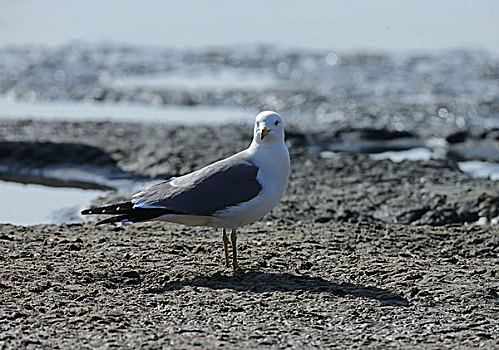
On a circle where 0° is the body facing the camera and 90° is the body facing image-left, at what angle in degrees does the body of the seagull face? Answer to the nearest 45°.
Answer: approximately 270°
